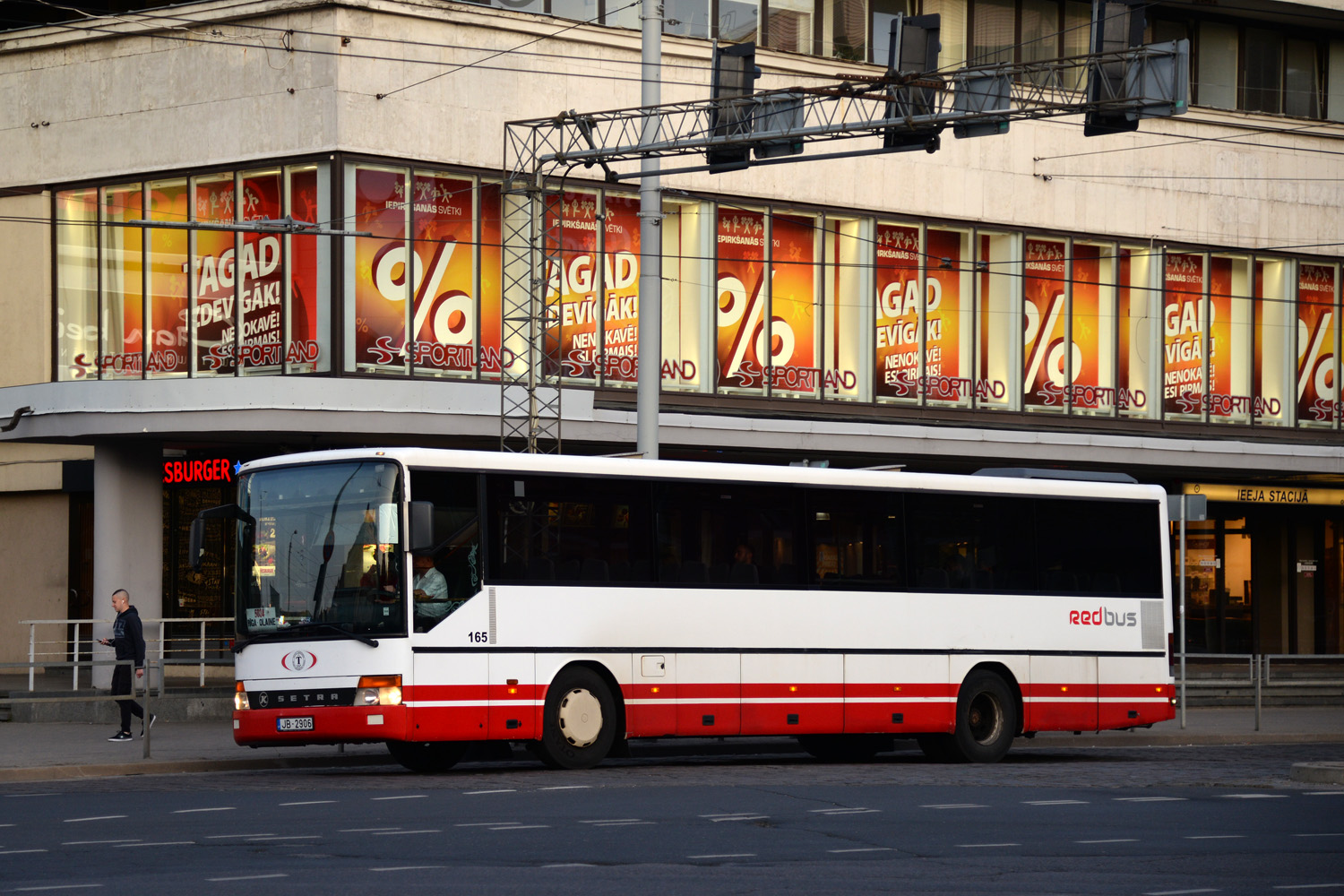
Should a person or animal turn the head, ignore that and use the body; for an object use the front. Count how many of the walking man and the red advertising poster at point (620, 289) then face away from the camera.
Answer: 0

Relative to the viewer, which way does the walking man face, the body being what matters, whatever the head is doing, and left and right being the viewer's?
facing to the left of the viewer

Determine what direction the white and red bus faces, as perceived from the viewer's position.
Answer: facing the viewer and to the left of the viewer

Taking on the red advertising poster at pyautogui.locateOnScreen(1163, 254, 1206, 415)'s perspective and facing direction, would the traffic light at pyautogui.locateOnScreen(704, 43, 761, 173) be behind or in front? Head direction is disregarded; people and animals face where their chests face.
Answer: in front

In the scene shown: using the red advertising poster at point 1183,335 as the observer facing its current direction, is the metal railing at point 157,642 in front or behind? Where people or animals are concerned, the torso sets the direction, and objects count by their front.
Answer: in front

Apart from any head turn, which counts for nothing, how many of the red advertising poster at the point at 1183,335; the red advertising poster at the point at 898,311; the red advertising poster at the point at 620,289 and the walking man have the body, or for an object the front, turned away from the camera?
0

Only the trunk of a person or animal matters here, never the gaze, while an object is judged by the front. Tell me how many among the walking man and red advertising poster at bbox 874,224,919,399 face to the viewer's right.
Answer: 0

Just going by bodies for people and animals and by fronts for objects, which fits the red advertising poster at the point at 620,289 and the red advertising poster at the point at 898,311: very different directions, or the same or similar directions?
same or similar directions

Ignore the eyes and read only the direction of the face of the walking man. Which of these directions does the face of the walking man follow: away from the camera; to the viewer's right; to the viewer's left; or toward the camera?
to the viewer's left

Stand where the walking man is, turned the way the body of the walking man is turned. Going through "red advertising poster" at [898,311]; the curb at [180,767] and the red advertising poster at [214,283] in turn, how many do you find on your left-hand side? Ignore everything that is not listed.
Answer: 1

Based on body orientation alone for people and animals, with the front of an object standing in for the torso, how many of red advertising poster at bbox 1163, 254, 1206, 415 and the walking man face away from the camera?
0

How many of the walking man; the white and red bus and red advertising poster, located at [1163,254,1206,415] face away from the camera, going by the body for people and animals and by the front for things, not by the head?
0
